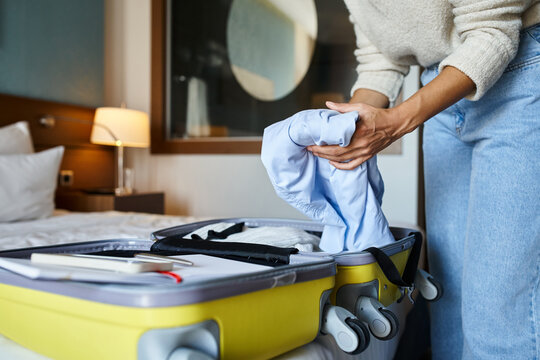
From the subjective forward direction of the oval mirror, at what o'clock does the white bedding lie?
The white bedding is roughly at 1 o'clock from the oval mirror.

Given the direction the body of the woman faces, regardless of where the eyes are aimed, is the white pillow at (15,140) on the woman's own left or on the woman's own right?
on the woman's own right

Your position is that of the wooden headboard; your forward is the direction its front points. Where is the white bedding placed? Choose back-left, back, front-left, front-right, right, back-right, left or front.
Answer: front-right

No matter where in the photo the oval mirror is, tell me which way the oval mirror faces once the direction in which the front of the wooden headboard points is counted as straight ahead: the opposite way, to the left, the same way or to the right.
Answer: to the right

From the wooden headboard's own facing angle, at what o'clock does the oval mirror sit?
The oval mirror is roughly at 9 o'clock from the wooden headboard.

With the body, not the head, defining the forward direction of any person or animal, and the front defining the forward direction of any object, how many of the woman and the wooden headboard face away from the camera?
0

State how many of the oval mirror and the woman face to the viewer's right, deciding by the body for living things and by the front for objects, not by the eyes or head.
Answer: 0

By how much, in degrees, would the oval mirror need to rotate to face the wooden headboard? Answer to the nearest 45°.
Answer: approximately 90° to its right

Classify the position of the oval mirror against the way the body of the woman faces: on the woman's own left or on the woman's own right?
on the woman's own right

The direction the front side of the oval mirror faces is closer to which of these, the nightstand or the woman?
the woman

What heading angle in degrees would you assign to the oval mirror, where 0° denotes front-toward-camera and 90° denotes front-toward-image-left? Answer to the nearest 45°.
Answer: approximately 0°
